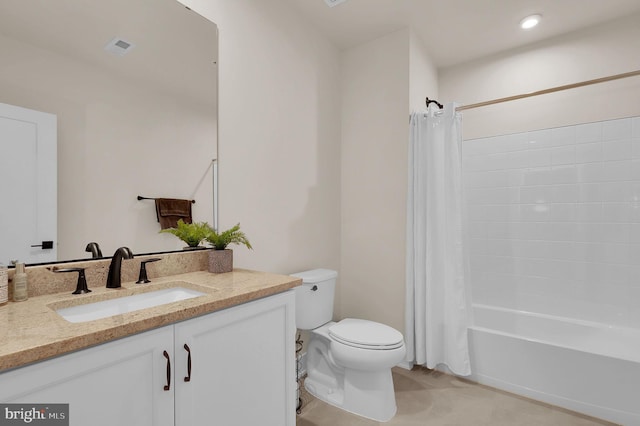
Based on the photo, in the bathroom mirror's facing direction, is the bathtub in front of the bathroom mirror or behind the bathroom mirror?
in front

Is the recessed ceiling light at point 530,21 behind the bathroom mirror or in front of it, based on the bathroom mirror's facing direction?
in front

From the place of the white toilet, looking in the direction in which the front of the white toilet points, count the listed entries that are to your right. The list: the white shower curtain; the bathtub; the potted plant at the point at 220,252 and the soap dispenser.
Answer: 2

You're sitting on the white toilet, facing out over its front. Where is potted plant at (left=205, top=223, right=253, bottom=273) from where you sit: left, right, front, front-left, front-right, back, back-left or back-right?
right

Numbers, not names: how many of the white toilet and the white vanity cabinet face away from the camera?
0

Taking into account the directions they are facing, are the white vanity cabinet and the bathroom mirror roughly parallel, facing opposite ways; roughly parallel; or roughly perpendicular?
roughly parallel

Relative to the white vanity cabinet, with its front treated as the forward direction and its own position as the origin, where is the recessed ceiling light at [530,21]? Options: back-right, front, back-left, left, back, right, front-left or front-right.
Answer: front-left

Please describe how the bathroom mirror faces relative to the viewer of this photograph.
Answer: facing the viewer and to the right of the viewer

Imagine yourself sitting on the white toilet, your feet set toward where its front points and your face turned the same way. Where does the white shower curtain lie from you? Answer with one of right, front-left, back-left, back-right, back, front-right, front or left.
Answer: left

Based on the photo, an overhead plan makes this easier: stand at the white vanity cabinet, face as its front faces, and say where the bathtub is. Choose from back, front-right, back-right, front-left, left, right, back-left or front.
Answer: front-left
